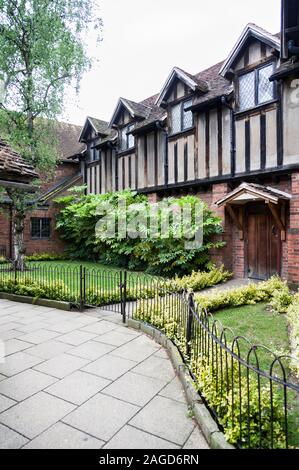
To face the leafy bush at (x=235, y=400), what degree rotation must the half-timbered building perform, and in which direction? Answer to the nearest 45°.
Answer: approximately 45° to its left

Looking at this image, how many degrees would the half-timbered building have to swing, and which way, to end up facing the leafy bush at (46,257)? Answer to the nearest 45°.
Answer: approximately 90° to its right

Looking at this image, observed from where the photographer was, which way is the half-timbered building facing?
facing the viewer and to the left of the viewer

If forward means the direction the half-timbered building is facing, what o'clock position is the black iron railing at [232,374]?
The black iron railing is roughly at 11 o'clock from the half-timbered building.
